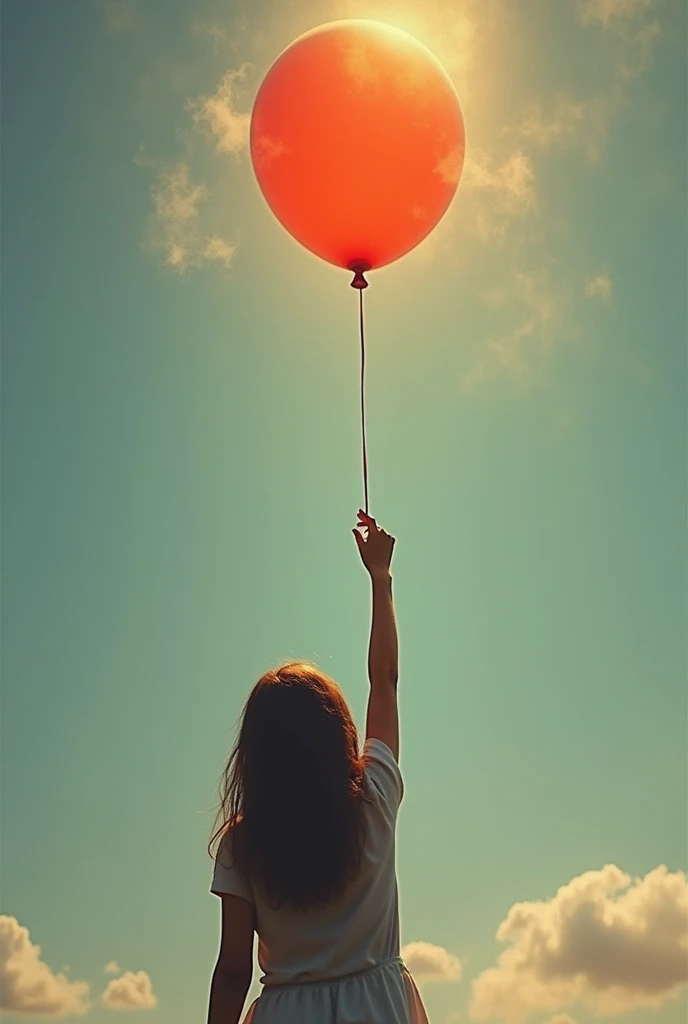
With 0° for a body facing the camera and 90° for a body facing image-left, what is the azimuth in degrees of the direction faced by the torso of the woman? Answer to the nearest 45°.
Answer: approximately 180°

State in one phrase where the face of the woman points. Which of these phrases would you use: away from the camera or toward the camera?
away from the camera
